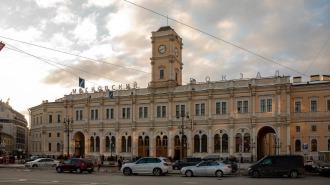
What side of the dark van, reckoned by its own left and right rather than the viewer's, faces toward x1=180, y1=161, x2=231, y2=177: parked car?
front

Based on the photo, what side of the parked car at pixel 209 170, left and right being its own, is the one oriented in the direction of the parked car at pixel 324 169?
back

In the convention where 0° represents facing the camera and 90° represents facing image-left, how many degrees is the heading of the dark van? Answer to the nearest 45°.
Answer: approximately 90°

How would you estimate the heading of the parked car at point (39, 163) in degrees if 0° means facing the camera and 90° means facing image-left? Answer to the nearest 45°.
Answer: approximately 90°

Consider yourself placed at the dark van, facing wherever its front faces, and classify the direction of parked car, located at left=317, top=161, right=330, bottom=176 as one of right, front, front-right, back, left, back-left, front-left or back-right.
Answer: back-right

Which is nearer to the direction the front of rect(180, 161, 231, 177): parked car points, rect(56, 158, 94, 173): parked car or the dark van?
the parked car

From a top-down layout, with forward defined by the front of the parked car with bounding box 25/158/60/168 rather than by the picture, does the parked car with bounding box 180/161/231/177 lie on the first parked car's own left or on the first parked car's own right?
on the first parked car's own left

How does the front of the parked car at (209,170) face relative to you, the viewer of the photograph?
facing to the left of the viewer
